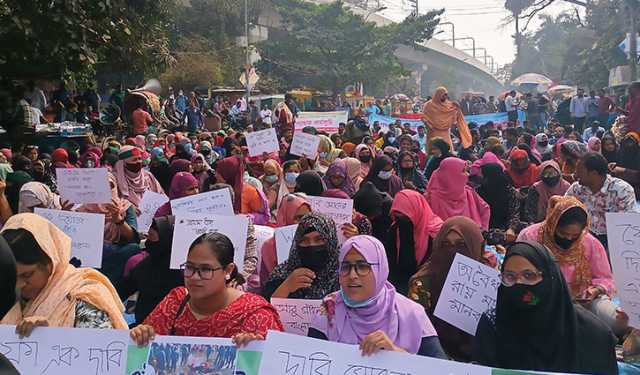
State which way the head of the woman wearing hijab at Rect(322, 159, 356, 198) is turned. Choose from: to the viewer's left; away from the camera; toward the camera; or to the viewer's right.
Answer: toward the camera

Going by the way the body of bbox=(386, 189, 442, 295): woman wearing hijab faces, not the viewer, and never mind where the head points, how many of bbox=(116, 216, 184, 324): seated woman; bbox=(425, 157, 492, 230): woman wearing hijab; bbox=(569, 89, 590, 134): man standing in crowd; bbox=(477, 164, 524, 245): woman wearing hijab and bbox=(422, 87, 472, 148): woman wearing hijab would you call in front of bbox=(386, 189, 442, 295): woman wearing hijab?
1

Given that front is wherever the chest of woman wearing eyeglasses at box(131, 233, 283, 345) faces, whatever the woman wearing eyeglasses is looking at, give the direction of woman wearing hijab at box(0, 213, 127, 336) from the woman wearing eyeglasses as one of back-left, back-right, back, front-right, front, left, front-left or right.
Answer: front-right

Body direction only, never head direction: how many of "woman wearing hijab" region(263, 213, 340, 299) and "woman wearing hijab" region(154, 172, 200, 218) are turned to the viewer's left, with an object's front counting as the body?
0

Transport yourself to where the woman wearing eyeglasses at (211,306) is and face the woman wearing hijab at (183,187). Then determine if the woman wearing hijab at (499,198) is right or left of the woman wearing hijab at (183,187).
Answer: right

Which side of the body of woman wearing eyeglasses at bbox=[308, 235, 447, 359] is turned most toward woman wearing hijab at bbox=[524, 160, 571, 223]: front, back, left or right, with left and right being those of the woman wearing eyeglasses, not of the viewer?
back

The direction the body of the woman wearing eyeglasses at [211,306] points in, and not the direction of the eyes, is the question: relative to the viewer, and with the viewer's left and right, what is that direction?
facing the viewer and to the left of the viewer

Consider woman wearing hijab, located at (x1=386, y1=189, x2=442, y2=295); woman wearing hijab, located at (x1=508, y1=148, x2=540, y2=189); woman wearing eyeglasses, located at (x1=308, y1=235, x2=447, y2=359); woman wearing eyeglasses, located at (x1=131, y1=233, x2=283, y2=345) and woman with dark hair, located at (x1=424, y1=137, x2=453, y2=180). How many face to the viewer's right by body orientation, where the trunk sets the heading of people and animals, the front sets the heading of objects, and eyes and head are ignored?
0

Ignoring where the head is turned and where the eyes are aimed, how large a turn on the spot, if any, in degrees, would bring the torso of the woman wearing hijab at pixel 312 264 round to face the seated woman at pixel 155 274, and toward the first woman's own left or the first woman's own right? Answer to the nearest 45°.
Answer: approximately 135° to the first woman's own right

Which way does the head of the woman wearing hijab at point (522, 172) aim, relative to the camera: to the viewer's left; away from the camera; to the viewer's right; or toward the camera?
toward the camera

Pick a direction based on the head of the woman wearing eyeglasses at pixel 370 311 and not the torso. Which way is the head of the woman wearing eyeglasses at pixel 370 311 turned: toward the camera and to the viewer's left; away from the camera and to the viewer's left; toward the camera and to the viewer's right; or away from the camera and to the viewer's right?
toward the camera and to the viewer's left

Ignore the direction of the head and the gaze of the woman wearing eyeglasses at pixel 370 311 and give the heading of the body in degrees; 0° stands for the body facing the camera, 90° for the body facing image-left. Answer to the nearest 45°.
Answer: approximately 45°

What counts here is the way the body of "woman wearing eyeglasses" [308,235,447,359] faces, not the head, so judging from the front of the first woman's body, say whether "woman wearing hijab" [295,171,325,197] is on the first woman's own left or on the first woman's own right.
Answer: on the first woman's own right

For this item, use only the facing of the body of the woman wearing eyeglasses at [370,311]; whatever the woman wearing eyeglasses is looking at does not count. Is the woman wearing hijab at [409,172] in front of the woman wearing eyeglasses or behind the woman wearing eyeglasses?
behind
